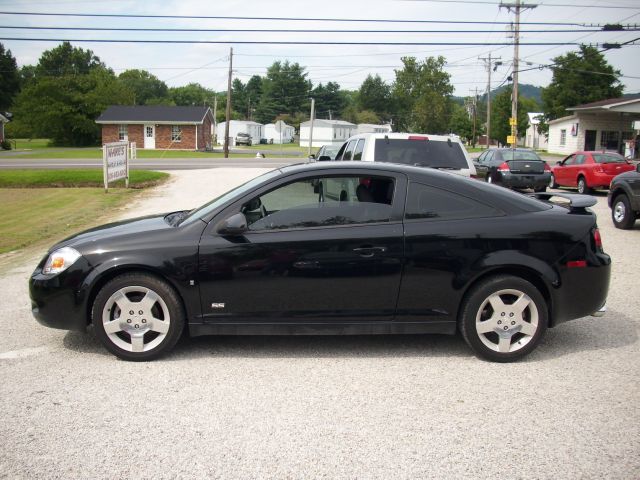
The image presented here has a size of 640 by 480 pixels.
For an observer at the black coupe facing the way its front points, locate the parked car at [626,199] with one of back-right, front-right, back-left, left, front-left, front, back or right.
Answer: back-right

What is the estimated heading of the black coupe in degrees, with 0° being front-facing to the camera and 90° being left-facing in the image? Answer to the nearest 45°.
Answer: approximately 90°

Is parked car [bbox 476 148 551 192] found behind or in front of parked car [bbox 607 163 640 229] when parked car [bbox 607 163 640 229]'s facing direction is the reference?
in front

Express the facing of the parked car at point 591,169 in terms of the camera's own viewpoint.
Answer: facing away from the viewer and to the left of the viewer

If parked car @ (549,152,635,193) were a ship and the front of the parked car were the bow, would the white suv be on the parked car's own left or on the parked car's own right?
on the parked car's own left

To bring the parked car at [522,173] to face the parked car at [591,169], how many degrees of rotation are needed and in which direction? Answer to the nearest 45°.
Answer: approximately 135° to its right

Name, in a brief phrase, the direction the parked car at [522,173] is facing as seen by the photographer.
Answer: facing away from the viewer and to the left of the viewer

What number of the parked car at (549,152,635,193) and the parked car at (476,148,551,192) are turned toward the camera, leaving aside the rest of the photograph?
0

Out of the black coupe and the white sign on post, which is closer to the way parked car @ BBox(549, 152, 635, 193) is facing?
the white sign on post
